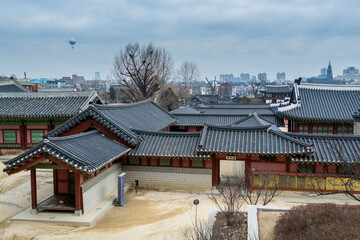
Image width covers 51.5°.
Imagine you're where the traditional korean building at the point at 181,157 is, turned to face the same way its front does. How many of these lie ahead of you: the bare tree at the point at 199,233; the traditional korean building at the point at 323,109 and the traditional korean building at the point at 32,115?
1

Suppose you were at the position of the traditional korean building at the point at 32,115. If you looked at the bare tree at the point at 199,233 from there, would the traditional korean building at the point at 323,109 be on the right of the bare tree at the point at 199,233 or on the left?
left

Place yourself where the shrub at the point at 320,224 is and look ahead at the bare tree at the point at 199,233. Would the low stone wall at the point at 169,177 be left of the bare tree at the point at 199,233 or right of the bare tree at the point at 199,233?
right

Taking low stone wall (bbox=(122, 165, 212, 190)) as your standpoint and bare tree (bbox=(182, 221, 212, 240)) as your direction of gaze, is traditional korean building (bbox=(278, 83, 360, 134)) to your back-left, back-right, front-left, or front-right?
back-left

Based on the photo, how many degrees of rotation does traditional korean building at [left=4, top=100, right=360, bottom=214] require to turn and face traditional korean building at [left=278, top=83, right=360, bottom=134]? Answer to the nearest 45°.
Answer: approximately 135° to its left

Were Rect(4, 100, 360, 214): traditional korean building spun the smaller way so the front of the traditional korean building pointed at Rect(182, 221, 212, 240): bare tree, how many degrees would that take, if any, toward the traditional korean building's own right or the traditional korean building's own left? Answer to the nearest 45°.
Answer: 0° — it already faces it

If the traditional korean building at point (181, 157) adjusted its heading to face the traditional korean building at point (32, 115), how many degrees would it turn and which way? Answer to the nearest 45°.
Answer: approximately 135° to its right

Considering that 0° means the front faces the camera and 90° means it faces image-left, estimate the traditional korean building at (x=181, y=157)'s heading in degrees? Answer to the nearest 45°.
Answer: approximately 0°

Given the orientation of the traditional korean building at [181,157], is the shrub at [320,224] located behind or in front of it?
in front
